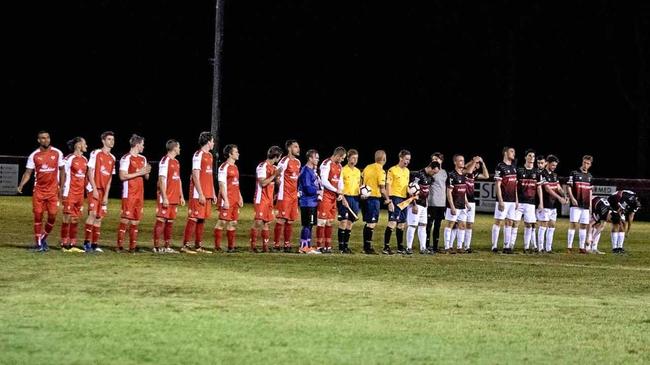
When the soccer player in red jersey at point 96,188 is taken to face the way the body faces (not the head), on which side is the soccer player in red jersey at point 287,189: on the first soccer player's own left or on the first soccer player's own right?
on the first soccer player's own left

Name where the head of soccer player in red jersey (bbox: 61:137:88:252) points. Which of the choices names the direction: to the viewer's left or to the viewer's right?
to the viewer's right

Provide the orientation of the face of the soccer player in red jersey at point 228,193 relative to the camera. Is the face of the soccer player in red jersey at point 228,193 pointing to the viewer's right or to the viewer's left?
to the viewer's right

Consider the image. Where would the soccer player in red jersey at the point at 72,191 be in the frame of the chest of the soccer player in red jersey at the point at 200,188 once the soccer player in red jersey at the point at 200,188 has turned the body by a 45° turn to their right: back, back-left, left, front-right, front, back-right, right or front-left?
right

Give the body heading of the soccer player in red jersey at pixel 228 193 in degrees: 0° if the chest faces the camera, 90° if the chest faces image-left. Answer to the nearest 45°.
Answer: approximately 315°

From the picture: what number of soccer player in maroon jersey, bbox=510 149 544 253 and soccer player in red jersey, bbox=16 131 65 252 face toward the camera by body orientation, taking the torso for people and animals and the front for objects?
2
